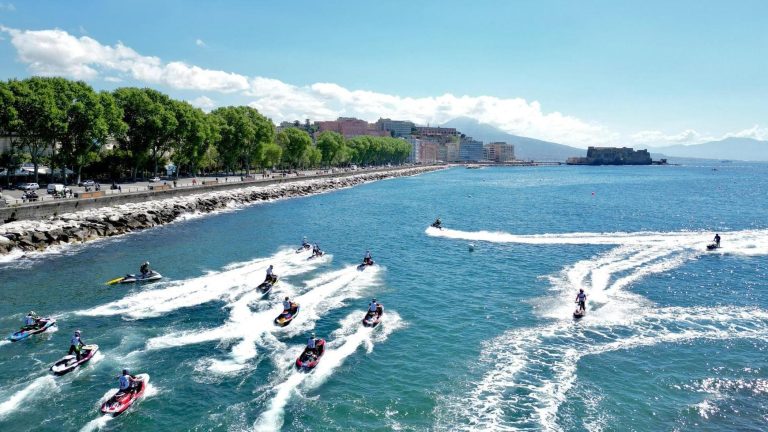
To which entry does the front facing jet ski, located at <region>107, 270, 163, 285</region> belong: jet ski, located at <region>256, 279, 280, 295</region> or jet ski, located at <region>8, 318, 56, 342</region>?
jet ski, located at <region>8, 318, 56, 342</region>

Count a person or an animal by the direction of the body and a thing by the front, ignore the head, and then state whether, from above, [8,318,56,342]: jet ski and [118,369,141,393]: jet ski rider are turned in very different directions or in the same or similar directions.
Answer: same or similar directions

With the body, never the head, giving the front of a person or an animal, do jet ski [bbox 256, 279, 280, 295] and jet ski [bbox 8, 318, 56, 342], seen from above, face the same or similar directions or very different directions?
same or similar directions
